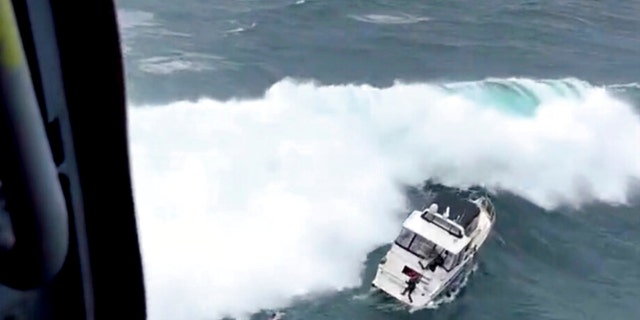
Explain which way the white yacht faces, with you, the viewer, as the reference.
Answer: facing away from the viewer and to the right of the viewer
